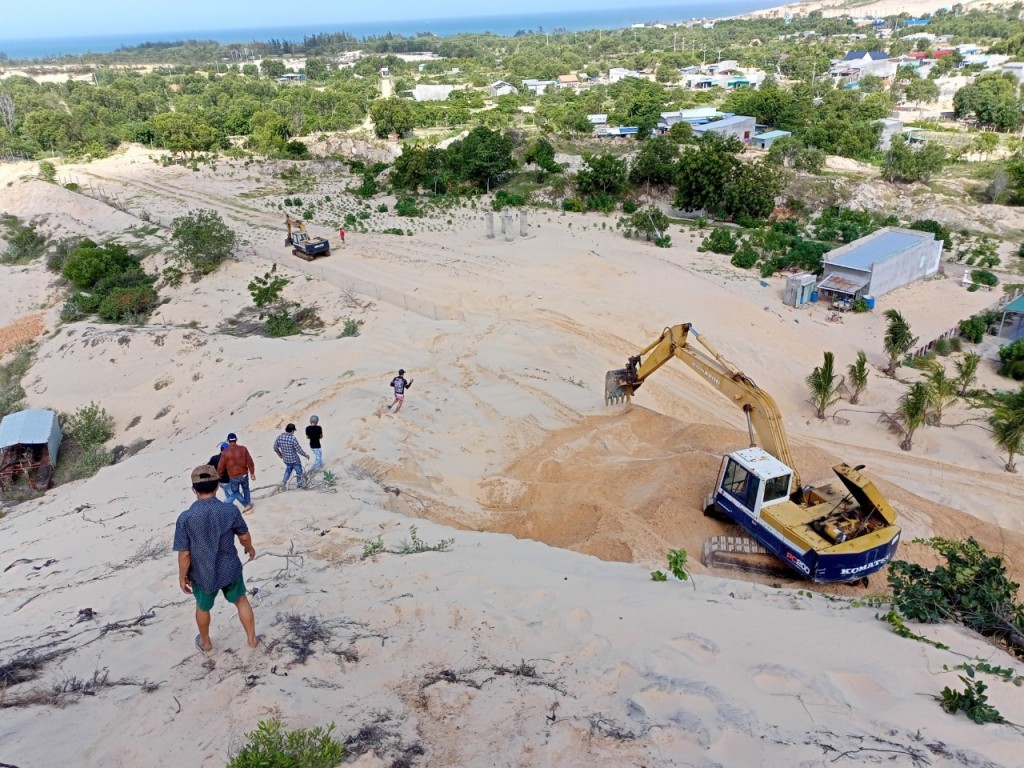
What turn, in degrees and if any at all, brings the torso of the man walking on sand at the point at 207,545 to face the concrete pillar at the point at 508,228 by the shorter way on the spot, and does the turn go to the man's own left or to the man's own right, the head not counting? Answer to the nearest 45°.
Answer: approximately 45° to the man's own right

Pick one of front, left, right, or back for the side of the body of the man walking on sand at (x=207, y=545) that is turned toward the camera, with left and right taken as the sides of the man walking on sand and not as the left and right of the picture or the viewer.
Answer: back

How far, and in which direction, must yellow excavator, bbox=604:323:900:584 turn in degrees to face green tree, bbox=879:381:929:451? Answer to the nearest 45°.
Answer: approximately 45° to its right

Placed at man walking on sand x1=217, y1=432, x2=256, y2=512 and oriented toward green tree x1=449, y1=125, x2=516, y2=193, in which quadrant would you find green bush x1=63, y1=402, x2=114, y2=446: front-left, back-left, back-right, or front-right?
front-left

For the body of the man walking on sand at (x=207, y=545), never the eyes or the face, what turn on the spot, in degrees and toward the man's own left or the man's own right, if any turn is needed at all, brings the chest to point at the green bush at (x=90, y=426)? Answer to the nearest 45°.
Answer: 0° — they already face it

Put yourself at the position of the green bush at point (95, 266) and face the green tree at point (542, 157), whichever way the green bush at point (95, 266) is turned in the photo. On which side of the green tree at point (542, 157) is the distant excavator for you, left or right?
right

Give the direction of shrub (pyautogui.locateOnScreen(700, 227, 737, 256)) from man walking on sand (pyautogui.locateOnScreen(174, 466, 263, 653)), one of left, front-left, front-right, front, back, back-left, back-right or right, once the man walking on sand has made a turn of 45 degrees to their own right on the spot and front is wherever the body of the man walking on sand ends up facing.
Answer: front

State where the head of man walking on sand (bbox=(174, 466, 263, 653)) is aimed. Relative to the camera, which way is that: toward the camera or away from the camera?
away from the camera

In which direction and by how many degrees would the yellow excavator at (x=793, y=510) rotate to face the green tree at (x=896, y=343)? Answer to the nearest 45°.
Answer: approximately 45° to its right

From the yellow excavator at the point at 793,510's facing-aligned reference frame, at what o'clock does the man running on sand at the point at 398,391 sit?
The man running on sand is roughly at 11 o'clock from the yellow excavator.

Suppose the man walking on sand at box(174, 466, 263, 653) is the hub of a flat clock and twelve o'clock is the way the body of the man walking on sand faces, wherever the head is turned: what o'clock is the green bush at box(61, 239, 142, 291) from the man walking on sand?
The green bush is roughly at 12 o'clock from the man walking on sand.

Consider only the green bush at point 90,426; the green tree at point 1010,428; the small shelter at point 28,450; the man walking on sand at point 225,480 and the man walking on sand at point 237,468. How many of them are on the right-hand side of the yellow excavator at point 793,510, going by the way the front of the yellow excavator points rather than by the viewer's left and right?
1
